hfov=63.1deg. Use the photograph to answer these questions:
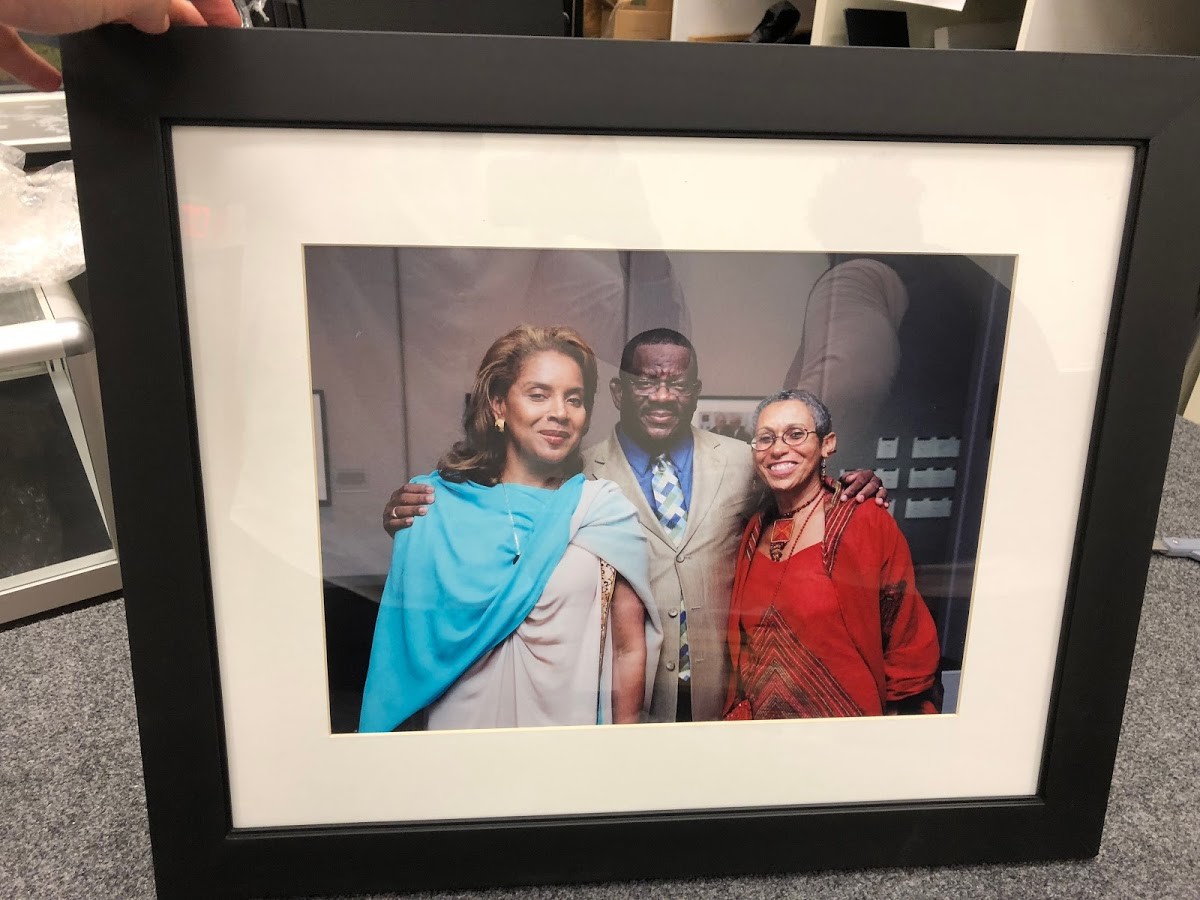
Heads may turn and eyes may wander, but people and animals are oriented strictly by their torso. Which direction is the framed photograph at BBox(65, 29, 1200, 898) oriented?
toward the camera

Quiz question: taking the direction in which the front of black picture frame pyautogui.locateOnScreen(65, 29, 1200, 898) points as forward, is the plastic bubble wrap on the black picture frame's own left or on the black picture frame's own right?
on the black picture frame's own right

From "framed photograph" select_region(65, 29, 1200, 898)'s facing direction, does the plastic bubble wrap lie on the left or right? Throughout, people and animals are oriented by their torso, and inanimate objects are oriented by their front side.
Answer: on its right

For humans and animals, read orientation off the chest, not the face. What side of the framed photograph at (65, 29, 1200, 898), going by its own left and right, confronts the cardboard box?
back

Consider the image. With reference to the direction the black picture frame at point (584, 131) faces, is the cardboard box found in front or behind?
behind
